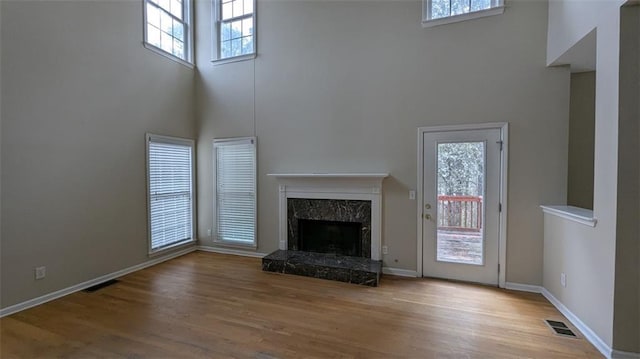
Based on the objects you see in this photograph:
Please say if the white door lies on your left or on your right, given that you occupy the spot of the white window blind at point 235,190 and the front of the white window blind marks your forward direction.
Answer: on your left

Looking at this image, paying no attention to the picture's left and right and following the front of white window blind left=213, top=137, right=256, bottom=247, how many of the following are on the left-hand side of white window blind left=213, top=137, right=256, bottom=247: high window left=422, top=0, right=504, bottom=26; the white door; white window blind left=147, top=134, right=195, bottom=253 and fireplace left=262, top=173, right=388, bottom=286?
3

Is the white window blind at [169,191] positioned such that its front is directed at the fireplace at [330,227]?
yes

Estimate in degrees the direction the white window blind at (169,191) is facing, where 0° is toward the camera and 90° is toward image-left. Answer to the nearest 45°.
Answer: approximately 315°

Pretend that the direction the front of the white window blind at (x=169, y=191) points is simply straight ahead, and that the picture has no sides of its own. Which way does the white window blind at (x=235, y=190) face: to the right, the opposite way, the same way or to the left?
to the right

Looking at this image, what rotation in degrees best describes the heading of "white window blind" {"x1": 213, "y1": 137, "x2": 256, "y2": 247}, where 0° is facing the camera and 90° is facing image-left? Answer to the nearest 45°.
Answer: approximately 45°

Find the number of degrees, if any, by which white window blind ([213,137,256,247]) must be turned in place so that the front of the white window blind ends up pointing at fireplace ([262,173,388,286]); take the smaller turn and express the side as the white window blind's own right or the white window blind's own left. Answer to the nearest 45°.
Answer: approximately 90° to the white window blind's own left

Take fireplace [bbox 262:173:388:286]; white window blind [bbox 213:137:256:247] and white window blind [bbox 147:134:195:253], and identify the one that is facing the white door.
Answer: white window blind [bbox 147:134:195:253]
